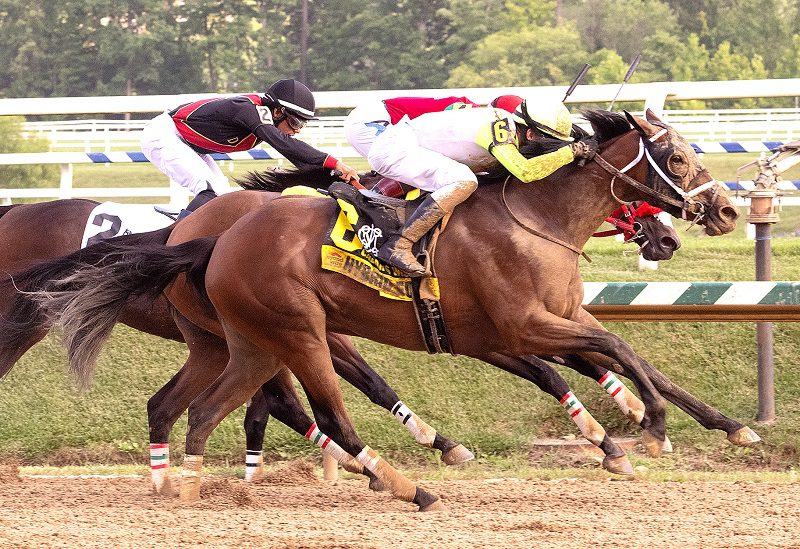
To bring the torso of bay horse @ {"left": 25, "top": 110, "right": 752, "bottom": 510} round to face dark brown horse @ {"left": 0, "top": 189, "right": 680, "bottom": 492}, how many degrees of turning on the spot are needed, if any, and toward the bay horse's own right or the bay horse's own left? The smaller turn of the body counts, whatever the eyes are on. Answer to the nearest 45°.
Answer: approximately 135° to the bay horse's own left

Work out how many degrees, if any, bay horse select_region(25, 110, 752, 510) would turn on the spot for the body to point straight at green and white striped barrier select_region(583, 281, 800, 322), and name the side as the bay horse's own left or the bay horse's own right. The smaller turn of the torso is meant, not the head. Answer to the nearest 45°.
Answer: approximately 45° to the bay horse's own left

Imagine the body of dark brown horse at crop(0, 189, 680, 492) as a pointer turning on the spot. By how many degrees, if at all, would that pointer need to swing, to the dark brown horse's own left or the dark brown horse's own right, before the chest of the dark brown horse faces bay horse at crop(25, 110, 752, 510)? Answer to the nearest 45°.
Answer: approximately 45° to the dark brown horse's own right

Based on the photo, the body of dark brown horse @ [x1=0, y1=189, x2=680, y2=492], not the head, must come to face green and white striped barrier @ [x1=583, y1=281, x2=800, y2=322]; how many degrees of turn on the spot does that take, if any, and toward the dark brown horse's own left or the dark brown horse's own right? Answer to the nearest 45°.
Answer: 0° — it already faces it

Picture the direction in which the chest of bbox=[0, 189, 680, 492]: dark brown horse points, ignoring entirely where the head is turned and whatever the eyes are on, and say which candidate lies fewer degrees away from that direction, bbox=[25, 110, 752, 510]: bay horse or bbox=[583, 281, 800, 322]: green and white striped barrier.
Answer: the green and white striped barrier

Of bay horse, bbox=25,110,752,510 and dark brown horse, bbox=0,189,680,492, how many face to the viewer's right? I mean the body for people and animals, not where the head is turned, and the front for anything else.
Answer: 2

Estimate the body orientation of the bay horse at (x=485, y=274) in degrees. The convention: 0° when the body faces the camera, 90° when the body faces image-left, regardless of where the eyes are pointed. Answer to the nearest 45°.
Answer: approximately 270°

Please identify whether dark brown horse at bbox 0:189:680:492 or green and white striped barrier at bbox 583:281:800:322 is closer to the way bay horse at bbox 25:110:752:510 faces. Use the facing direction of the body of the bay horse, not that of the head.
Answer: the green and white striped barrier

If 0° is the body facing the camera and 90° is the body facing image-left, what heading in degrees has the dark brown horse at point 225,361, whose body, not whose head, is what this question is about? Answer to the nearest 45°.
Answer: approximately 270°
